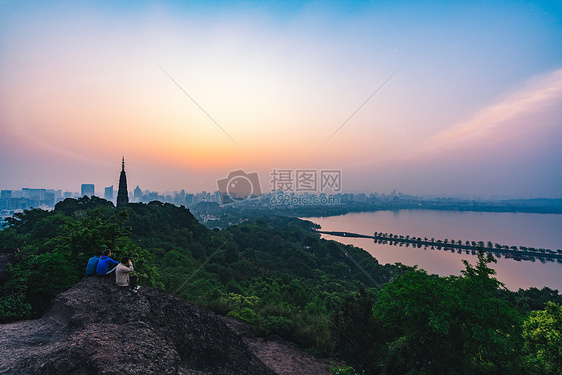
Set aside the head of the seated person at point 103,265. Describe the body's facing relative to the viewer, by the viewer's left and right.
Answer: facing away from the viewer and to the right of the viewer

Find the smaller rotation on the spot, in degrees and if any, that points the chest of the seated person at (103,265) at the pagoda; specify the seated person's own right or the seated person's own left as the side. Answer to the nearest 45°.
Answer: approximately 45° to the seated person's own left
